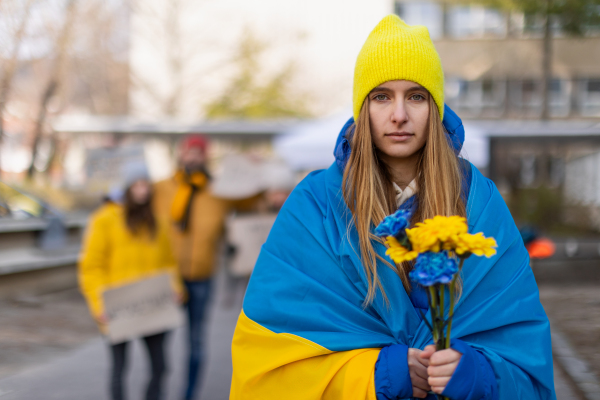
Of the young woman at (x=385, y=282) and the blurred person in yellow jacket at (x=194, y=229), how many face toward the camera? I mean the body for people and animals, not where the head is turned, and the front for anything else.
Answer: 2

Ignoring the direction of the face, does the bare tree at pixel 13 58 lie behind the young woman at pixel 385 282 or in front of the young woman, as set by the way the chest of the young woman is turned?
behind

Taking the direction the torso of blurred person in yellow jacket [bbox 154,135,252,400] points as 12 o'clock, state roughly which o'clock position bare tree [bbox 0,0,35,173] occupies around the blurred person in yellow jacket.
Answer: The bare tree is roughly at 5 o'clock from the blurred person in yellow jacket.

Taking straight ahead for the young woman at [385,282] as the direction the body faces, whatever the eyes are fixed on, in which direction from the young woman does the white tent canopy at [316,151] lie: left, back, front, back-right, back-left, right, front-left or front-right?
back

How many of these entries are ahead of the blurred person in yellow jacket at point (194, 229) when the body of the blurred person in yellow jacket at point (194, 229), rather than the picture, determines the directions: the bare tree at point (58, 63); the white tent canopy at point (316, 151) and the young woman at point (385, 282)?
1

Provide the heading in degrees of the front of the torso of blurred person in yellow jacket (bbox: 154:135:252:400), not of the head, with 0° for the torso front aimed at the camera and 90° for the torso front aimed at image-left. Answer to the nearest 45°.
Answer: approximately 0°
